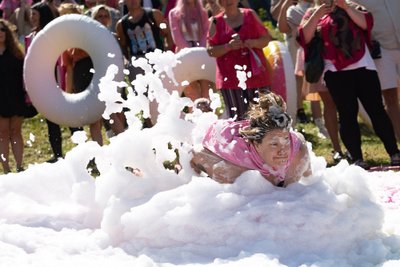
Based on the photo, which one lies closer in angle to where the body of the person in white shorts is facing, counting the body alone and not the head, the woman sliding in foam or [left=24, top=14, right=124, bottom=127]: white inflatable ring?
the woman sliding in foam

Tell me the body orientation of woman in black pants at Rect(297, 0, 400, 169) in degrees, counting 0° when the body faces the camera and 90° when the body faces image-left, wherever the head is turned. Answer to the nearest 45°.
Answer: approximately 0°

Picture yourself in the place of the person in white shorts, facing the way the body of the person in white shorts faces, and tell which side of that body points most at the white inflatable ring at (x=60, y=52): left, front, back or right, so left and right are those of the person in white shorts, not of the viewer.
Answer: right

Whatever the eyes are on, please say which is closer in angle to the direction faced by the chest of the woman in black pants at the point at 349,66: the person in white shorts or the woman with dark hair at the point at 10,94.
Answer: the woman with dark hair

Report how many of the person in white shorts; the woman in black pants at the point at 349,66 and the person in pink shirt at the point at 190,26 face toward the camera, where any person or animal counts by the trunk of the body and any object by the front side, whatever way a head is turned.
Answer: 3

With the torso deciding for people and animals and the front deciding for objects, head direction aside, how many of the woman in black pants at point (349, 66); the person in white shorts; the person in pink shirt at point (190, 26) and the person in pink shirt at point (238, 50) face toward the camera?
4

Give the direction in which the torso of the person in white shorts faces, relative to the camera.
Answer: toward the camera

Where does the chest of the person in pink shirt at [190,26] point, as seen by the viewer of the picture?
toward the camera

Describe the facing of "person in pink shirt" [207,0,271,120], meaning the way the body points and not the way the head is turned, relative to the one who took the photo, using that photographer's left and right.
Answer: facing the viewer

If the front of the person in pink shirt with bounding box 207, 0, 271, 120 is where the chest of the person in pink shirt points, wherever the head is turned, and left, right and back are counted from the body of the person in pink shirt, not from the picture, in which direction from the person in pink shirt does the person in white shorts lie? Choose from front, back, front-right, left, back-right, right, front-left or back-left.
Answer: left

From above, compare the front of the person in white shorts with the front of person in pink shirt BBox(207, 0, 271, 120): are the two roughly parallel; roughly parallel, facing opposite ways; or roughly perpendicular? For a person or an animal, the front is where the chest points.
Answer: roughly parallel

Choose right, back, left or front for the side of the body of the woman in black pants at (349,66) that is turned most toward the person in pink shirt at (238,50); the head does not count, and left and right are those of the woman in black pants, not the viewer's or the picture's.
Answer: right
